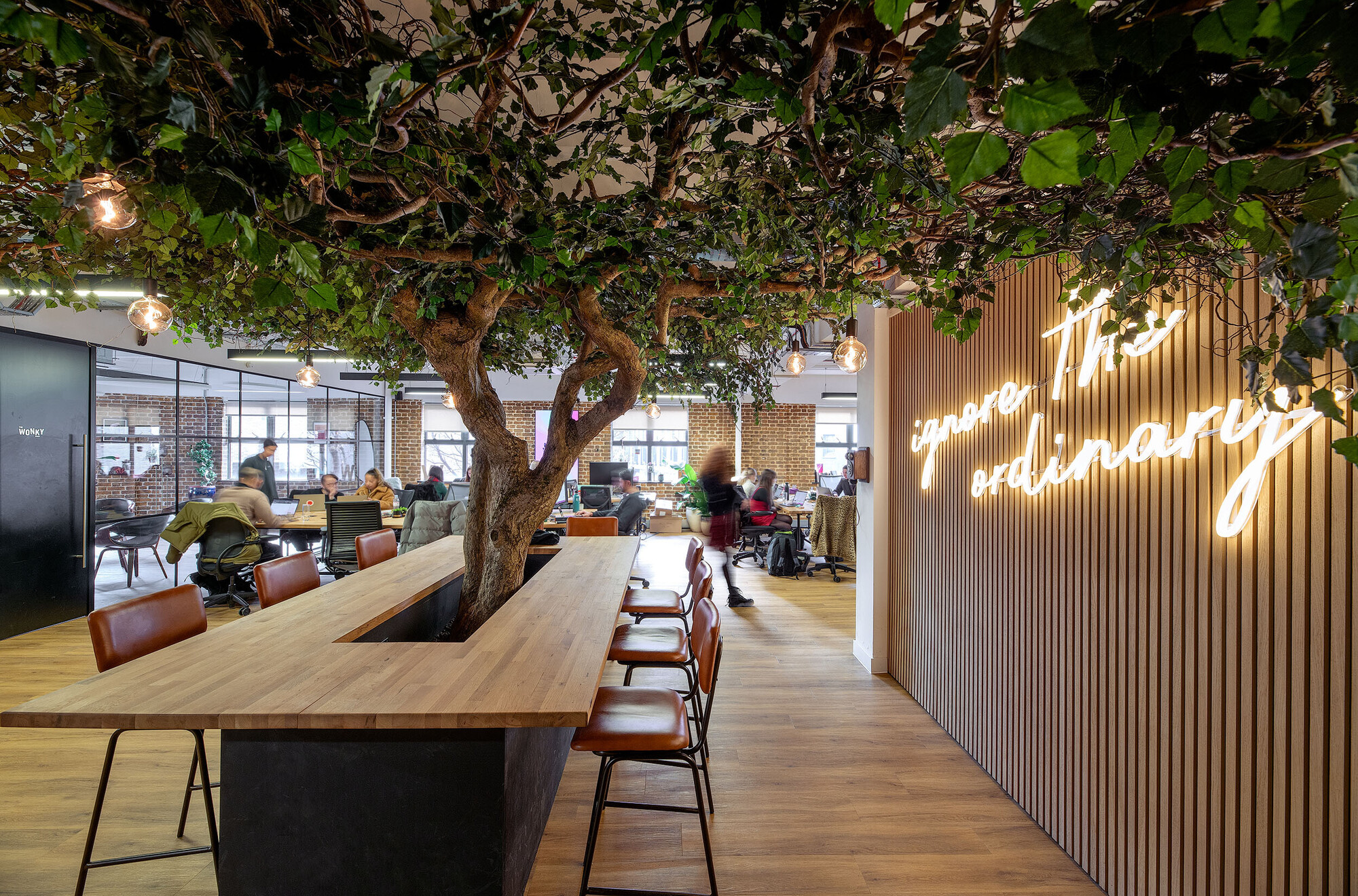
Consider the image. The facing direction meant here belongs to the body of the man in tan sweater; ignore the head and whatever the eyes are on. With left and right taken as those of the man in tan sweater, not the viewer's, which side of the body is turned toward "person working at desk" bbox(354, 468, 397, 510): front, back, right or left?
front

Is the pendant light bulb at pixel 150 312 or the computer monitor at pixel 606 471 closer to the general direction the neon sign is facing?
the pendant light bulb

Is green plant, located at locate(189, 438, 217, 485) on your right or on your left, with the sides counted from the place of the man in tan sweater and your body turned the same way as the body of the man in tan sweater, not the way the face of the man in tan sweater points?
on your left

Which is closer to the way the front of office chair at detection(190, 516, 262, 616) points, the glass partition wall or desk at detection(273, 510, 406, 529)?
the desk

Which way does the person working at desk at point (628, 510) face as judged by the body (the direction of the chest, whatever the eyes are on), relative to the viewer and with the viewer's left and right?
facing to the left of the viewer

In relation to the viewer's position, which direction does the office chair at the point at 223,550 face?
facing away from the viewer and to the right of the viewer

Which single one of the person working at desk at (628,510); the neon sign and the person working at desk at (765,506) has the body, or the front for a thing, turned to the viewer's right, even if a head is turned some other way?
the person working at desk at (765,506)

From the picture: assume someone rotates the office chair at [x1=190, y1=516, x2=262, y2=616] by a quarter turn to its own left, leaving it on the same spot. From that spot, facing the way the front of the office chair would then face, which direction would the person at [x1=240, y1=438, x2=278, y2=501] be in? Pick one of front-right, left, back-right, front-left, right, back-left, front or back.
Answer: front-right

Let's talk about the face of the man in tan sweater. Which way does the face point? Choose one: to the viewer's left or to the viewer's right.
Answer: to the viewer's right

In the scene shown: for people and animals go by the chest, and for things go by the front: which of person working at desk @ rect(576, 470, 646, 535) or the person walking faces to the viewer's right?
the person walking

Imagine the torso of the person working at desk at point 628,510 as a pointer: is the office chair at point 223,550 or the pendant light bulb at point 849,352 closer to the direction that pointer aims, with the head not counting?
the office chair

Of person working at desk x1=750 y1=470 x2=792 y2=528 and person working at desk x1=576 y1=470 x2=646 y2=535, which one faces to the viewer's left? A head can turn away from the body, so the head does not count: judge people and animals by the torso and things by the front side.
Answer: person working at desk x1=576 y1=470 x2=646 y2=535

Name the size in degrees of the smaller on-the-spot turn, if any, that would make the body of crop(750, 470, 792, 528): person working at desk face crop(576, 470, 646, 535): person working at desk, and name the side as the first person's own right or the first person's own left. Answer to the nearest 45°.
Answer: approximately 180°

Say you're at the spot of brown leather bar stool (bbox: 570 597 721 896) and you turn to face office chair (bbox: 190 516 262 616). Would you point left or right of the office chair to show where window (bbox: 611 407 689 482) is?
right
